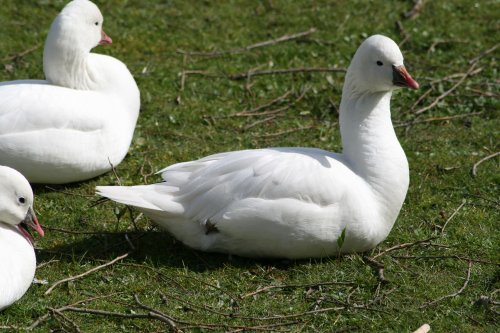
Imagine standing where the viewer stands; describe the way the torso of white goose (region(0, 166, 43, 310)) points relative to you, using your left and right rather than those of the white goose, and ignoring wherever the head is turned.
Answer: facing to the right of the viewer

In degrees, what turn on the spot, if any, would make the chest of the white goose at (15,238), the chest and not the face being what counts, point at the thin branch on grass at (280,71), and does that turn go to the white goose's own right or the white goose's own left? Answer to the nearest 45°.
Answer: approximately 45° to the white goose's own left

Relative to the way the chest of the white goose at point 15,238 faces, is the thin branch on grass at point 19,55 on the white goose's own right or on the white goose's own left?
on the white goose's own left

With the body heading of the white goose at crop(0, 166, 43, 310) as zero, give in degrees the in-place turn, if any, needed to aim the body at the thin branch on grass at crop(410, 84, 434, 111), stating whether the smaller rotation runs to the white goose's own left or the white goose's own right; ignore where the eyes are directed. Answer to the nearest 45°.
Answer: approximately 45° to the white goose's own left

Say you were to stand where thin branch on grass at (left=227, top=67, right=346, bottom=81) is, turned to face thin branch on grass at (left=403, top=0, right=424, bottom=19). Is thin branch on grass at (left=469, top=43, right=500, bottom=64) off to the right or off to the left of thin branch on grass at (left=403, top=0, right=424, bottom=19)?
right

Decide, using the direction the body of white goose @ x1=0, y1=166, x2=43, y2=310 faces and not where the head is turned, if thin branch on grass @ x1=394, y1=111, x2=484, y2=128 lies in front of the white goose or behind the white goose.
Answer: in front

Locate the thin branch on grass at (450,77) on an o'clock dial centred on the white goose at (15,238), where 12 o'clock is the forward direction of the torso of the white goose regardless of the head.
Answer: The thin branch on grass is roughly at 11 o'clock from the white goose.

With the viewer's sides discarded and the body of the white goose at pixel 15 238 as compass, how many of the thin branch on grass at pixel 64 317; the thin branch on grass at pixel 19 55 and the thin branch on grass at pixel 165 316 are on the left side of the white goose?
1
